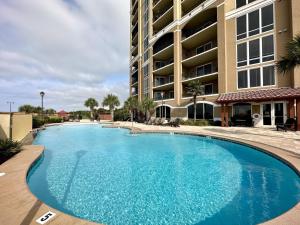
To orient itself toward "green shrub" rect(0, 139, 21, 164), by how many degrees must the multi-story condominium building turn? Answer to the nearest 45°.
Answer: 0° — it already faces it

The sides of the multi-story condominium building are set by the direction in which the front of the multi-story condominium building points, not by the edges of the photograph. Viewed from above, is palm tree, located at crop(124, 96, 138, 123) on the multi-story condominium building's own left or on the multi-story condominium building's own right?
on the multi-story condominium building's own right

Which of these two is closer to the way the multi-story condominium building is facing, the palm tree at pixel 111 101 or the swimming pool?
the swimming pool

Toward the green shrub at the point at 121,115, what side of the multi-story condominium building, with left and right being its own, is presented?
right

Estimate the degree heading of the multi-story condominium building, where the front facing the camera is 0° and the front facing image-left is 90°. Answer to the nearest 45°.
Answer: approximately 45°
